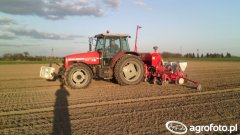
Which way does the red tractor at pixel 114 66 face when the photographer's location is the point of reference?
facing to the left of the viewer
